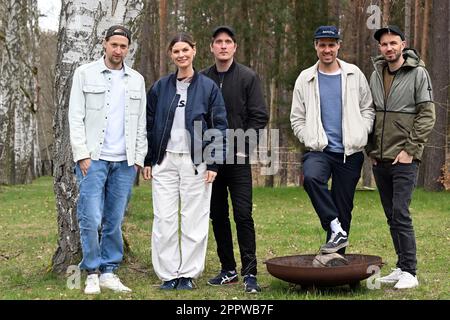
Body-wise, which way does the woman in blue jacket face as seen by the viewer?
toward the camera

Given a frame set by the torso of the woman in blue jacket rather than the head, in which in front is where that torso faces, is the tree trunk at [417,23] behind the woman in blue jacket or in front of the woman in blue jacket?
behind

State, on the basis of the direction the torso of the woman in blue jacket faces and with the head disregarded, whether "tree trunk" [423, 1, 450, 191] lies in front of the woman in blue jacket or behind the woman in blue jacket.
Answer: behind

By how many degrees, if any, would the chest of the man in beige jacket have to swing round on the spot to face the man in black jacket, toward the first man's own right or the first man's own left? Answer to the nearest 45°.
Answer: approximately 90° to the first man's own right

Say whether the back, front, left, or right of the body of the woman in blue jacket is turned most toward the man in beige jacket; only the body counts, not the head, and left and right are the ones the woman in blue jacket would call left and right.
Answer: left

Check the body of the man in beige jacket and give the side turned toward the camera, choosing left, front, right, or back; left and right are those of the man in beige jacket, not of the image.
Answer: front

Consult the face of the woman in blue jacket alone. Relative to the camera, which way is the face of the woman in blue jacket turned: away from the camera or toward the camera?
toward the camera

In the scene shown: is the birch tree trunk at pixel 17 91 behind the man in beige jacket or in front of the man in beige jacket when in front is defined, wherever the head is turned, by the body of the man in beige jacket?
behind

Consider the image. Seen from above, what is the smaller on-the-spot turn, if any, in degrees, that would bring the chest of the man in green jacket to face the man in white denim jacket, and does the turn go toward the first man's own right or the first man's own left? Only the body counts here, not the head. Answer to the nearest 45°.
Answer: approximately 45° to the first man's own right

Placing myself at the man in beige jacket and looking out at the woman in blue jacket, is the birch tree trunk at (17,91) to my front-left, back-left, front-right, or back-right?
front-right

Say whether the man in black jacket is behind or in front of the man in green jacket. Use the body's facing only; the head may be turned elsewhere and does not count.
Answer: in front
